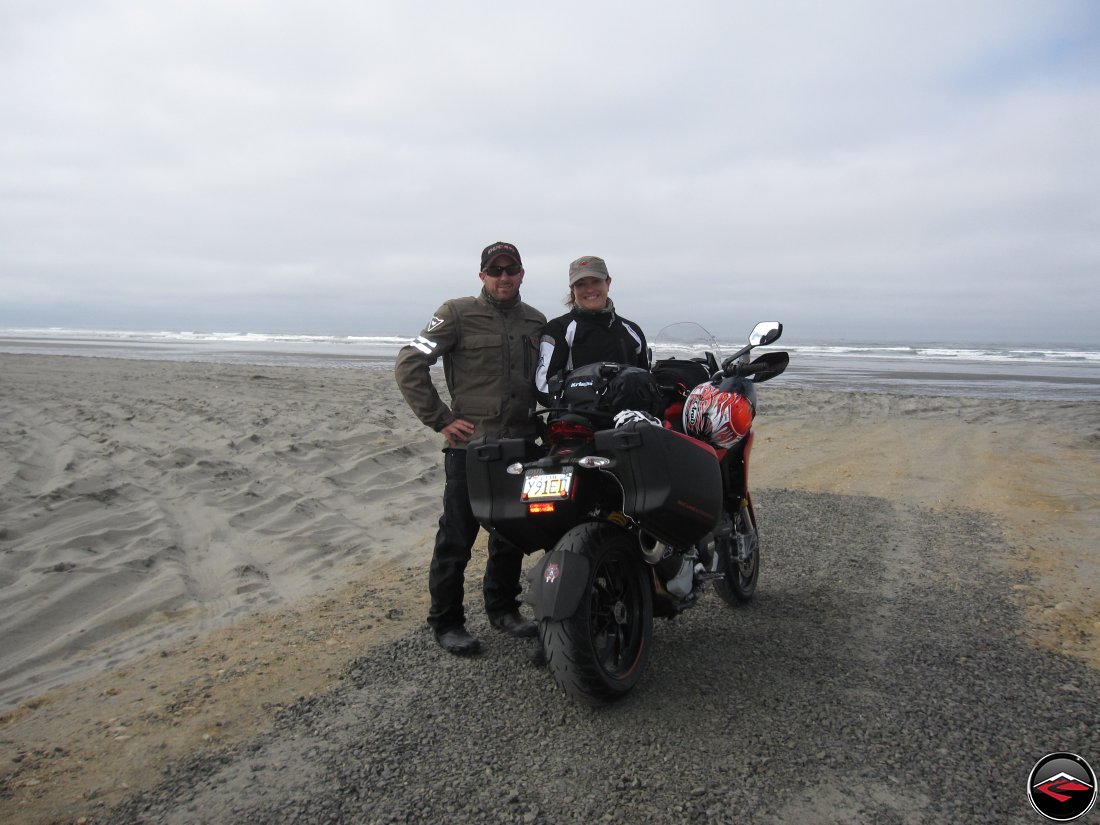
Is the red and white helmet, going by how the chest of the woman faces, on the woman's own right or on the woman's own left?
on the woman's own left

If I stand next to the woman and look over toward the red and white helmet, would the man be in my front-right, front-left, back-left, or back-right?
back-right

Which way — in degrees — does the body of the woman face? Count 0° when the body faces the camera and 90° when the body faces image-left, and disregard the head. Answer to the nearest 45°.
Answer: approximately 0°

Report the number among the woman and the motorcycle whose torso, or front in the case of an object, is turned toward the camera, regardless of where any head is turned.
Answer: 1

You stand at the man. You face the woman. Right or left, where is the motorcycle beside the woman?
right

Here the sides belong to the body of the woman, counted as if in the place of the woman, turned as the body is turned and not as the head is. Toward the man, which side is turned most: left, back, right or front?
right

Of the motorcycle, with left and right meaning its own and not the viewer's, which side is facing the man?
left

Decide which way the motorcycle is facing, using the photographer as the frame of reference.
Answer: facing away from the viewer and to the right of the viewer
